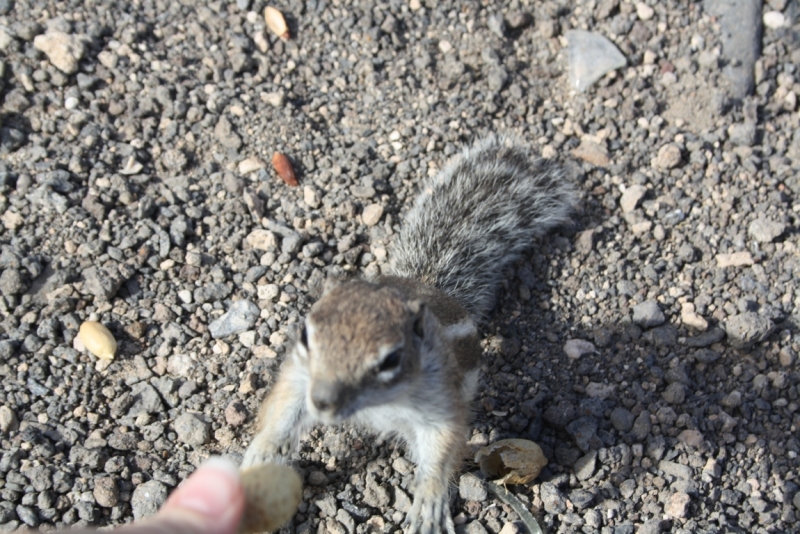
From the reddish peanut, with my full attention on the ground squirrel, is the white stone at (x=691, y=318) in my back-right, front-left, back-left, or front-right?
front-left

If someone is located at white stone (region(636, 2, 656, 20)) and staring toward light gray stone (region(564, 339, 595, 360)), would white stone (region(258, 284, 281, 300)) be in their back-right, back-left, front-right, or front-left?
front-right

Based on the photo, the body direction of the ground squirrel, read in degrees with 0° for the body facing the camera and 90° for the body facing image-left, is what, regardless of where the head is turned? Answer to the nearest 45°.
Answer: approximately 45°

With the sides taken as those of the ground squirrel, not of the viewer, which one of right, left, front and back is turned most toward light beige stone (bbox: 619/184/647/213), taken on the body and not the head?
back

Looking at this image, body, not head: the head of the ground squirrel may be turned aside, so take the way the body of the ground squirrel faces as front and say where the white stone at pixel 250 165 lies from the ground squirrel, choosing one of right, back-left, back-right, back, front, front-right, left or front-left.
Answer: right

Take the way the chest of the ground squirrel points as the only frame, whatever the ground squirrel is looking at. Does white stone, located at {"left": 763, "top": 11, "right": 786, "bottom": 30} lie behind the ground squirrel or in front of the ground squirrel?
behind

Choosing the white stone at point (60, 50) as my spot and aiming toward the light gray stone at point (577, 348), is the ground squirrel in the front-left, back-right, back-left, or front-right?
front-right

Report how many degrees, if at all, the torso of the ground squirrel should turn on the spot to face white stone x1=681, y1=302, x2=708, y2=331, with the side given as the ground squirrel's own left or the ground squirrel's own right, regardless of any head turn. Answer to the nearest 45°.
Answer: approximately 180°

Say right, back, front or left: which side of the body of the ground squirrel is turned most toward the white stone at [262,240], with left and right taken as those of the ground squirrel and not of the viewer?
right

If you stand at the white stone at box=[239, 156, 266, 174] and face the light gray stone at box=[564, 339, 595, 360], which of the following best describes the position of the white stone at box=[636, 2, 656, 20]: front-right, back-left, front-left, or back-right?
front-left

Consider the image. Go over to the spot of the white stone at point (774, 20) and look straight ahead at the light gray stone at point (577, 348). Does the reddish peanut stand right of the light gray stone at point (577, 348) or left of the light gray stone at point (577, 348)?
right
